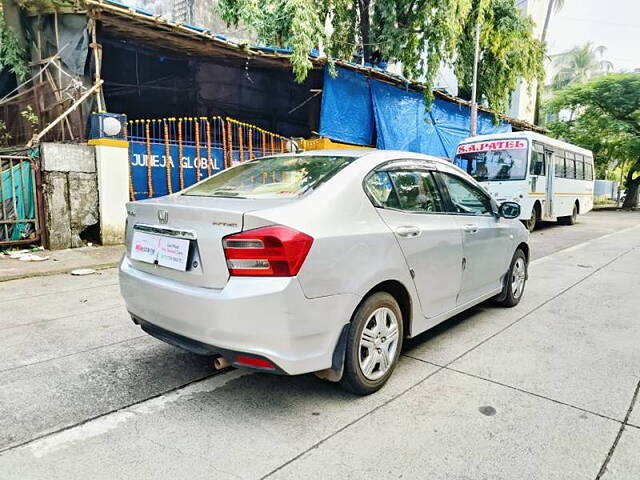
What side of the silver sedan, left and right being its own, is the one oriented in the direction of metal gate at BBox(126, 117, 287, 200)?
left

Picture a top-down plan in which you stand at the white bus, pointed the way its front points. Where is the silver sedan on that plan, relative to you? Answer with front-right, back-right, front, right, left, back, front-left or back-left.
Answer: front-left

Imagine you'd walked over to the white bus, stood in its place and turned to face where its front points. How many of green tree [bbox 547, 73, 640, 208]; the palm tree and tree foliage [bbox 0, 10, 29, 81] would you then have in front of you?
1

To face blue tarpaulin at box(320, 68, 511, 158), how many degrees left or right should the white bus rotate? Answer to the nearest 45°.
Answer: approximately 45° to its right

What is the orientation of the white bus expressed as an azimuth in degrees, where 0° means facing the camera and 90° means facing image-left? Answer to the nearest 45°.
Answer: approximately 45°

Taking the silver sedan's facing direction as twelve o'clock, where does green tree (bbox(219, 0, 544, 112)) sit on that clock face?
The green tree is roughly at 11 o'clock from the silver sedan.

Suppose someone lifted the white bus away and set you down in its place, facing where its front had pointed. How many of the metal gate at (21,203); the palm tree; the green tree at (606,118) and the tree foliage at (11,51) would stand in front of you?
2

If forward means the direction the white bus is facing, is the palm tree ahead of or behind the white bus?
behind

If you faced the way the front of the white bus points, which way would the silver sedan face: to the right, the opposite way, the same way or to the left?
the opposite way

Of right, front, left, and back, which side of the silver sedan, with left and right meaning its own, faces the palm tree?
front

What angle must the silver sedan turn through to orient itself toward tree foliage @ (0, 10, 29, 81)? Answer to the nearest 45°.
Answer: approximately 90° to its left

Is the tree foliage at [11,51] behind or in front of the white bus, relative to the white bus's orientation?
in front

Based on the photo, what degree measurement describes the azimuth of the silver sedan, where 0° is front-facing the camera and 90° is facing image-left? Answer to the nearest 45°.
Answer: approximately 225°

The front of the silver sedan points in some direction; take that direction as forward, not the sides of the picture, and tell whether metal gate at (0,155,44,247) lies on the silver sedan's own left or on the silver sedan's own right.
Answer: on the silver sedan's own left

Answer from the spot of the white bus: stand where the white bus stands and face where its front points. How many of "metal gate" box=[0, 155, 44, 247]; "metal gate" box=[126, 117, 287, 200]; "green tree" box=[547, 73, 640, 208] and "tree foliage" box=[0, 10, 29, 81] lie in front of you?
3

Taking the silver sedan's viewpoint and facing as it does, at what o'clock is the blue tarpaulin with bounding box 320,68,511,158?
The blue tarpaulin is roughly at 11 o'clock from the silver sedan.
